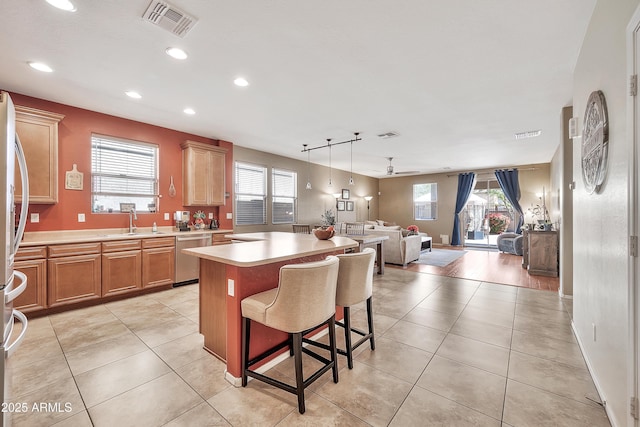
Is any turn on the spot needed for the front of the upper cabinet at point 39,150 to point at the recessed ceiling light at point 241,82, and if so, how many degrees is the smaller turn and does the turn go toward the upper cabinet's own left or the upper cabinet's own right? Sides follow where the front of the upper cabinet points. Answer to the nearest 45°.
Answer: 0° — it already faces it

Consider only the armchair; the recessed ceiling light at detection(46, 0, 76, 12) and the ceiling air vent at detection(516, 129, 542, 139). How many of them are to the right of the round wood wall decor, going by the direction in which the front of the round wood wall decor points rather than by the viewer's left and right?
2

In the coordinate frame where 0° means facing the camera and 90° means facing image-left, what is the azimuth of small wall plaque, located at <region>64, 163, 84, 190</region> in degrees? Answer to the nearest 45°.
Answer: approximately 0°

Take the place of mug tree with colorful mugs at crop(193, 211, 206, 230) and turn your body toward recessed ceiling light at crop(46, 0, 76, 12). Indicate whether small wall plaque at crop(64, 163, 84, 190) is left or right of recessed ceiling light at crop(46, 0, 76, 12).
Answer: right

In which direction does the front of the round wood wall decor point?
to the viewer's left

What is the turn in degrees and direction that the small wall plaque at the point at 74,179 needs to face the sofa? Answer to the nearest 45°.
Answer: approximately 90° to its left

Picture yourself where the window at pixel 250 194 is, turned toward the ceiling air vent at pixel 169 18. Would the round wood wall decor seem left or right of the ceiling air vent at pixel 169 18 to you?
left

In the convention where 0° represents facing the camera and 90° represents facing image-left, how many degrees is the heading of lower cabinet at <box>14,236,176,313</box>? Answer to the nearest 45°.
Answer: approximately 315°

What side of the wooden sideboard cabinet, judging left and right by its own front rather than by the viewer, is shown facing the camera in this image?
left
